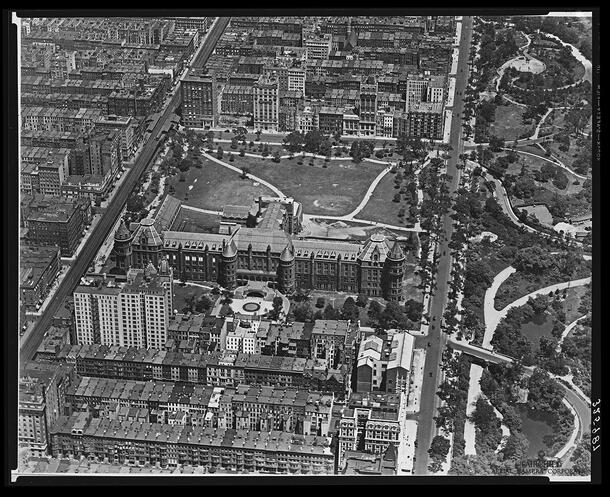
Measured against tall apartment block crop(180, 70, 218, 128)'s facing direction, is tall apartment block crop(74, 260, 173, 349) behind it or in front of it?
in front

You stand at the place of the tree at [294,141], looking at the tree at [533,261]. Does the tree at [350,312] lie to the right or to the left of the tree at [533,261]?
right

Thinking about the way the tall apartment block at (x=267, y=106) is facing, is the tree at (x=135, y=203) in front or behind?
in front

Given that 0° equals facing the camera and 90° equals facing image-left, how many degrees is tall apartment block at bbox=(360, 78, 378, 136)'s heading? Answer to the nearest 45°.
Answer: approximately 0°

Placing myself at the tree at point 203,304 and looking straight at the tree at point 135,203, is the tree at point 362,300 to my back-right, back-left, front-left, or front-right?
back-right

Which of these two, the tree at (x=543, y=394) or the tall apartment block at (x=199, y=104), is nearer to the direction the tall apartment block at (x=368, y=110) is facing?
the tree

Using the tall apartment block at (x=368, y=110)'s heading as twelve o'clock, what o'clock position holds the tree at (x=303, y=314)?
The tree is roughly at 12 o'clock from the tall apartment block.

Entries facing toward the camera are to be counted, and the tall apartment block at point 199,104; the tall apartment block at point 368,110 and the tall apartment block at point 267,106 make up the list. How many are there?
3

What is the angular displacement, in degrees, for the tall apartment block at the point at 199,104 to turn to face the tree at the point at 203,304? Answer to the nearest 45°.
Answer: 0° — it already faces it

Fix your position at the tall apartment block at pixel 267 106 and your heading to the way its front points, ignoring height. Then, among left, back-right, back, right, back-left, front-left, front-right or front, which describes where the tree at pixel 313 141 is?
front-left

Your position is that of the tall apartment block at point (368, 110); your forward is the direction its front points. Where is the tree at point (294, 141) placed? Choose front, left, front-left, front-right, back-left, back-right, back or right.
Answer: front-right

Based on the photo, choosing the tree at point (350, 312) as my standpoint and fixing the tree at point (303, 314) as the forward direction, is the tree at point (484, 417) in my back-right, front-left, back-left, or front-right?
back-left

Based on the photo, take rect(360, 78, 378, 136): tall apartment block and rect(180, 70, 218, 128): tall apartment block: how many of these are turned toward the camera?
2

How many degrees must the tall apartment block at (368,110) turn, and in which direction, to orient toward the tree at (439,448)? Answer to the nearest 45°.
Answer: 0° — it already faces it
